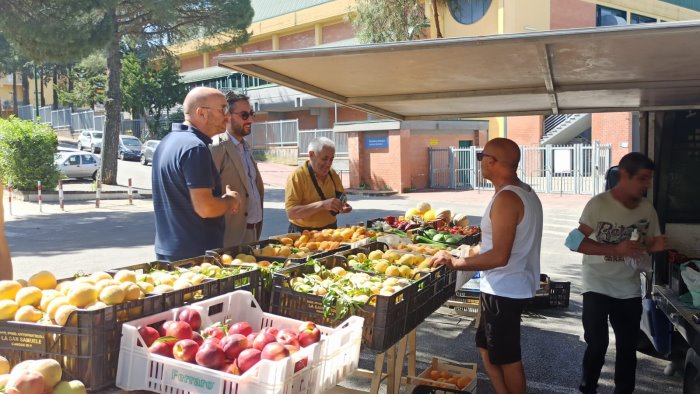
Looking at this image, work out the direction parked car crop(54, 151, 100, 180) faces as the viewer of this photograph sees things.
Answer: facing to the left of the viewer

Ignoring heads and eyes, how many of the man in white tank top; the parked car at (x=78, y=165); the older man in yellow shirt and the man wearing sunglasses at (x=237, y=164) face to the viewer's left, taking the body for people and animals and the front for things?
2

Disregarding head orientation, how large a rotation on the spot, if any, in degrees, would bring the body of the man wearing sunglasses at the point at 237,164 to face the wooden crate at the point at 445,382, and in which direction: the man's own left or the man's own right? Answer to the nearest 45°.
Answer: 0° — they already face it

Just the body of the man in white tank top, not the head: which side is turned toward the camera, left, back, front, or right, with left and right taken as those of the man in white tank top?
left

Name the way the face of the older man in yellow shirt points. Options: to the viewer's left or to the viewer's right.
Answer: to the viewer's right

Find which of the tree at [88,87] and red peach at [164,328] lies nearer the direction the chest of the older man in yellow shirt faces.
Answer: the red peach

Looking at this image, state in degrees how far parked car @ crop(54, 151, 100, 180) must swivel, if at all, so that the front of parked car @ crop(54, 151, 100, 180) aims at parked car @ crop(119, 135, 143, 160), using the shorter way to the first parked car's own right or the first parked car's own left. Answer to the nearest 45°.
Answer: approximately 90° to the first parked car's own right

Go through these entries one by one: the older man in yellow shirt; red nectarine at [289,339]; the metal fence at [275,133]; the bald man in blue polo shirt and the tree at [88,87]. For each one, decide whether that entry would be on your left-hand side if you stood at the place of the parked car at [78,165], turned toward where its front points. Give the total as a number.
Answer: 3

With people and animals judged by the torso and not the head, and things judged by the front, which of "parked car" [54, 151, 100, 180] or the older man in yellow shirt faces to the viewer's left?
the parked car

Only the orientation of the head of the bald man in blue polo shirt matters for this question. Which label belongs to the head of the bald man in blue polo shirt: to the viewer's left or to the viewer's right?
to the viewer's right

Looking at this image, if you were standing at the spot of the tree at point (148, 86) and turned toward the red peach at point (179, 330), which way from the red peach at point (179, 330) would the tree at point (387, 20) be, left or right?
left

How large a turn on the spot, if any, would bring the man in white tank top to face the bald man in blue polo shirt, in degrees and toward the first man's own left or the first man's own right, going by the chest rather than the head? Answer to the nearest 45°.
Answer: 0° — they already face them
